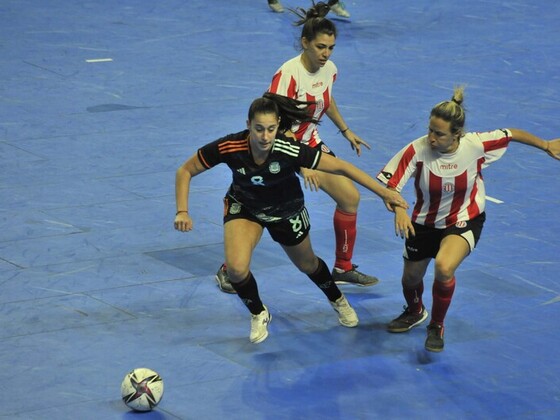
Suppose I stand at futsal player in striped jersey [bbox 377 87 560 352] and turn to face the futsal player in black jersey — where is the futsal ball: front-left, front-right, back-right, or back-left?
front-left

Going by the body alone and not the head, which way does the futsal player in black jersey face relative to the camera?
toward the camera

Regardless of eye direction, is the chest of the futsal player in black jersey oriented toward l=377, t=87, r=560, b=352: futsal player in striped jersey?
no

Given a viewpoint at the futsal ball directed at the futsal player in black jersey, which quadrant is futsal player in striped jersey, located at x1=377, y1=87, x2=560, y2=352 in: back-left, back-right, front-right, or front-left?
front-right

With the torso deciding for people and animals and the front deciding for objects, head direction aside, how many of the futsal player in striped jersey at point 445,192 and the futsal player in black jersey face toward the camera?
2

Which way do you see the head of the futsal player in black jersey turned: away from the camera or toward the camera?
toward the camera

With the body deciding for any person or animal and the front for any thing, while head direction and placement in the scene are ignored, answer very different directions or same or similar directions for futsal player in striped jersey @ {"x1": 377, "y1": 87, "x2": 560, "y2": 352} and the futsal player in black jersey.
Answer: same or similar directions

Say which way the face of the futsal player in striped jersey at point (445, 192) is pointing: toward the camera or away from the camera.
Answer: toward the camera

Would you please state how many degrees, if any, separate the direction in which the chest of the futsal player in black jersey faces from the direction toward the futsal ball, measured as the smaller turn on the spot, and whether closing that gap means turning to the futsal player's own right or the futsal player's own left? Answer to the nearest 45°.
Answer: approximately 45° to the futsal player's own right

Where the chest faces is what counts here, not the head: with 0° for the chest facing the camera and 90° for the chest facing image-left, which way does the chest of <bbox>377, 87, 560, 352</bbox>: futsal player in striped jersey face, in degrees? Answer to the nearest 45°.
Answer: approximately 0°

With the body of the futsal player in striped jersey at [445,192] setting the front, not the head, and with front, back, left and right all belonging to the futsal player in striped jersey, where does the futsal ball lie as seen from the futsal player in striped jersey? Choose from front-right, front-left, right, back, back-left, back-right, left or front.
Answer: front-right

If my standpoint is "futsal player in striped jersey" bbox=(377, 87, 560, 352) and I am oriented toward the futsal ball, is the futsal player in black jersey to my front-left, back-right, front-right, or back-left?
front-right

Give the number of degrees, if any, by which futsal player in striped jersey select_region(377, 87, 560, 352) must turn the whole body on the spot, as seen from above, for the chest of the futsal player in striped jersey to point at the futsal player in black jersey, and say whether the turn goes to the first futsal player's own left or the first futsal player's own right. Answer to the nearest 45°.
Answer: approximately 90° to the first futsal player's own right

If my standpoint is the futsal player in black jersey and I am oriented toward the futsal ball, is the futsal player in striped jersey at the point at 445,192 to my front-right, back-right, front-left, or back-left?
back-left

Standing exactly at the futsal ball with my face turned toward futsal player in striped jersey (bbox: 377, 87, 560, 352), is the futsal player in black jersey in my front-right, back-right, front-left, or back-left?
front-left
